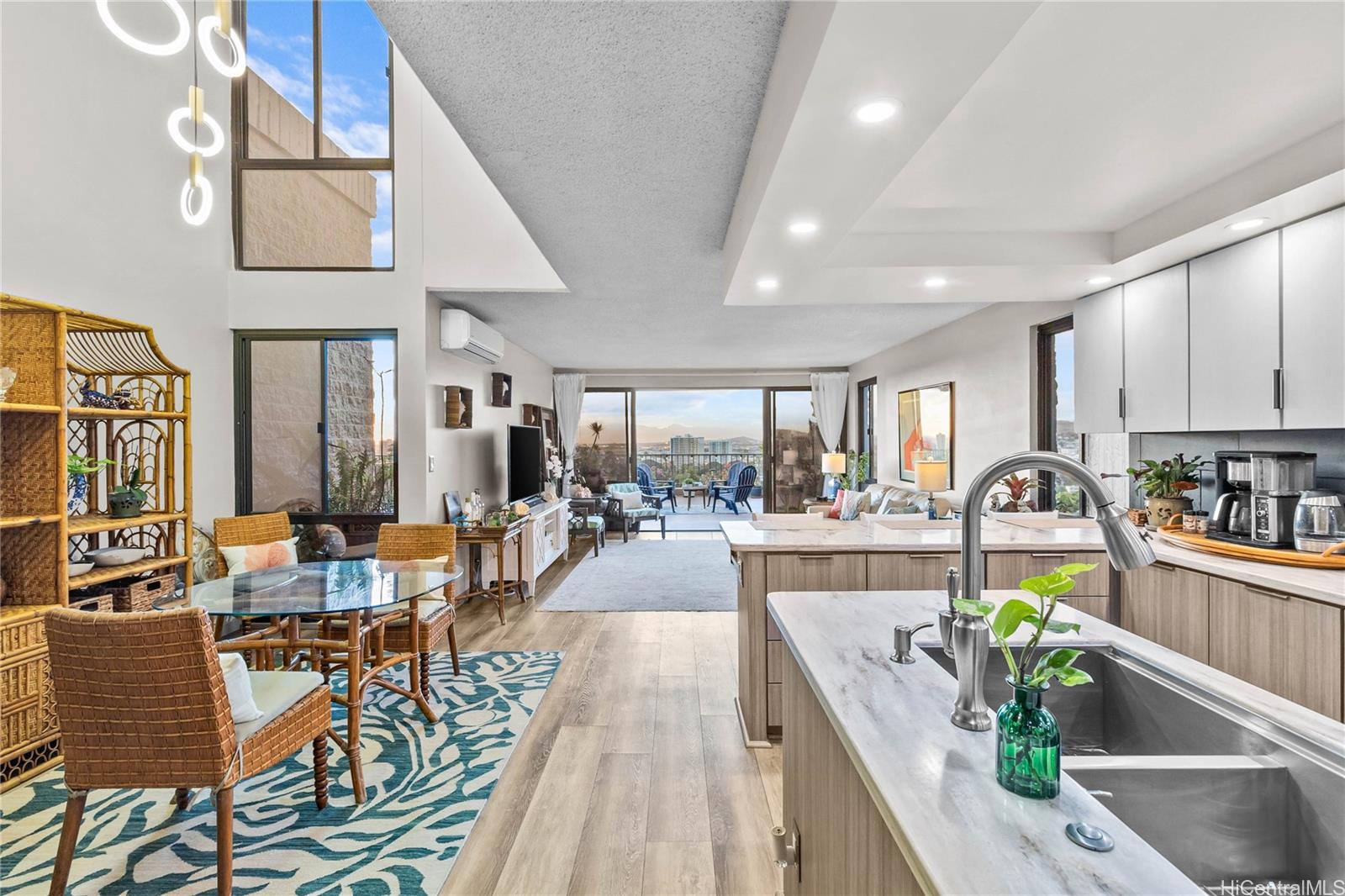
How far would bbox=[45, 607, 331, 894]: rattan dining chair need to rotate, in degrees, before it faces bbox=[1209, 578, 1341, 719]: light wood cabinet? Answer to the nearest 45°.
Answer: approximately 90° to its right

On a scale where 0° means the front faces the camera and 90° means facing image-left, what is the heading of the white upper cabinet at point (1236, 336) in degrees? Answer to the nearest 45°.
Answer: approximately 45°

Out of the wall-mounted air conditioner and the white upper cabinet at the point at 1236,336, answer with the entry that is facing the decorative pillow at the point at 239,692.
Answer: the white upper cabinet

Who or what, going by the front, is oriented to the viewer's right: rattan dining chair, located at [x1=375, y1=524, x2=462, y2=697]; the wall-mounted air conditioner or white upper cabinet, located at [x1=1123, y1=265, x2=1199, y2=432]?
the wall-mounted air conditioner

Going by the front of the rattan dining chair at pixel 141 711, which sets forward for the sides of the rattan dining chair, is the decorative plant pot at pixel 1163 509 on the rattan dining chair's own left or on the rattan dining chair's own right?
on the rattan dining chair's own right

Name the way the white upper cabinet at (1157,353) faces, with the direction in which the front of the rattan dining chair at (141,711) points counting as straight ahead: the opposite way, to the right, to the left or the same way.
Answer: to the left

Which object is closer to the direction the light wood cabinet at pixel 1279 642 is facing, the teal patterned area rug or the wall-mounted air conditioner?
the teal patterned area rug

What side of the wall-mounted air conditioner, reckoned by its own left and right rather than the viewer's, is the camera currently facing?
right

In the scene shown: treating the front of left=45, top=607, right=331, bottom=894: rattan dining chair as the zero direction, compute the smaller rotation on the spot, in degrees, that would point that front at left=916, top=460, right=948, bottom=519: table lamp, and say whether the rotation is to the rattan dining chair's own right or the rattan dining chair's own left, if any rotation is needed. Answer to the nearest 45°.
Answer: approximately 45° to the rattan dining chair's own right

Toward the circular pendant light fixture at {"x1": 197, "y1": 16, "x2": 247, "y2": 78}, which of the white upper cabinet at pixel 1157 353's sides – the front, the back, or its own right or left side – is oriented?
front

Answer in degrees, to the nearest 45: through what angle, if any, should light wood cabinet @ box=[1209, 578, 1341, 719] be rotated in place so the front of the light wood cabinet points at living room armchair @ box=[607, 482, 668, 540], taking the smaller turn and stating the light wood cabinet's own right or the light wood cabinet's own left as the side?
approximately 90° to the light wood cabinet's own right

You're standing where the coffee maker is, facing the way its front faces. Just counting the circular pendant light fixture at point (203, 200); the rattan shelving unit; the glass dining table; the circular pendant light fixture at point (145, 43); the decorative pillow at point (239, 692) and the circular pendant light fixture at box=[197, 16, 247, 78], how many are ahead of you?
6

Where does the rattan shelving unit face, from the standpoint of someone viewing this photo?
facing the viewer and to the right of the viewer
